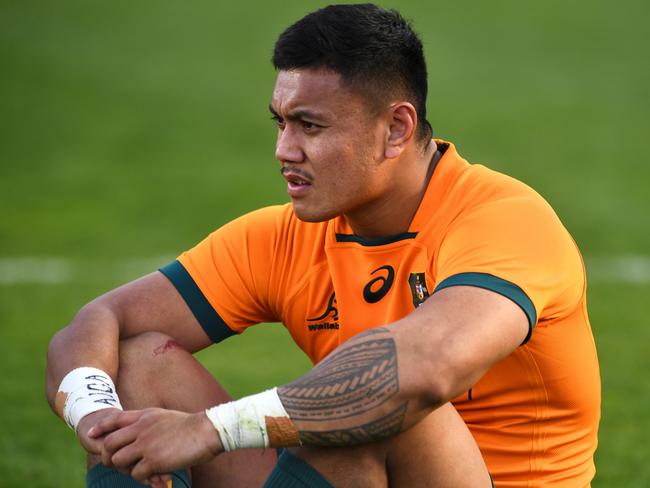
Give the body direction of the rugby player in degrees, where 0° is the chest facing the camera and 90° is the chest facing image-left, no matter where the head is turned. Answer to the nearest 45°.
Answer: approximately 45°
